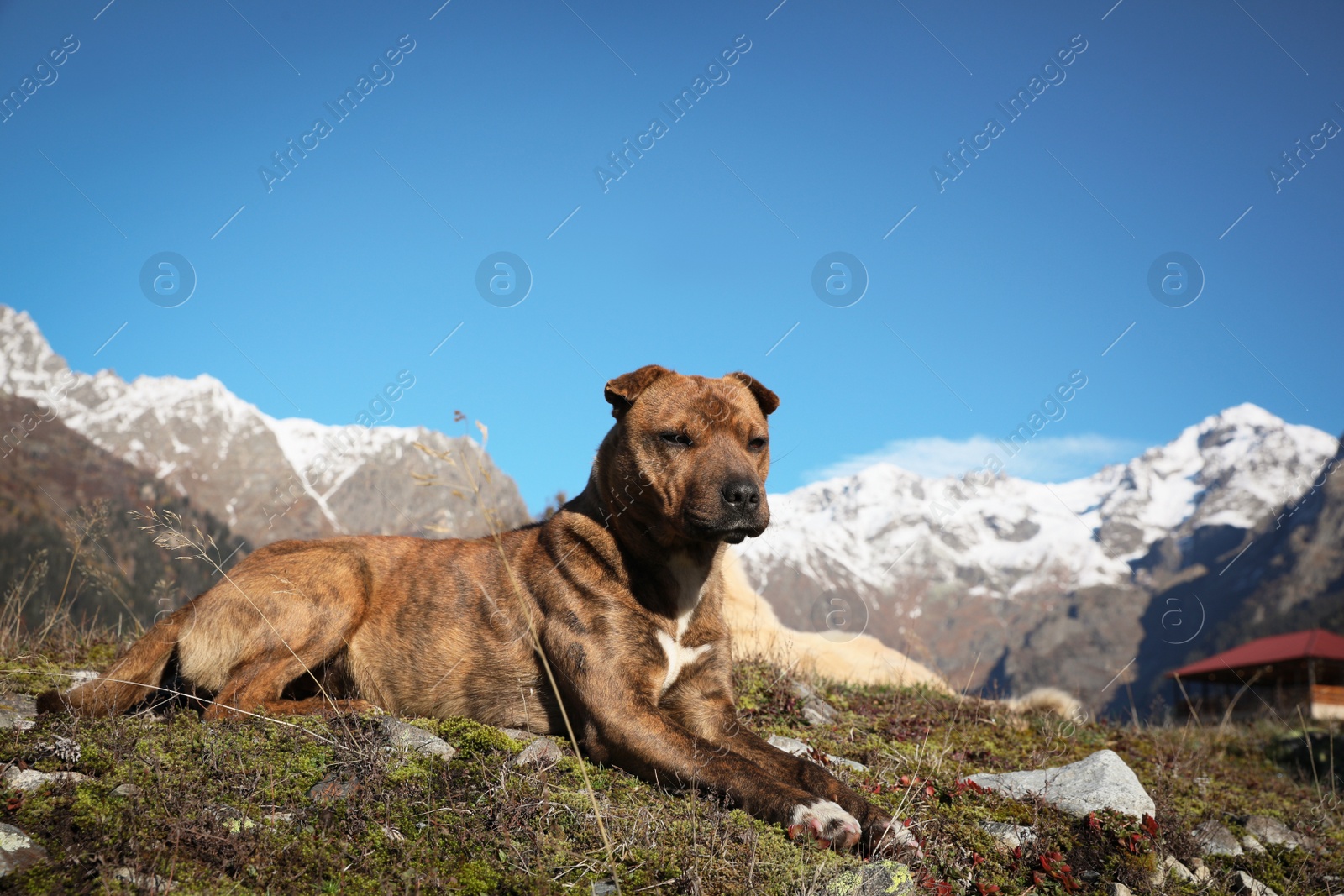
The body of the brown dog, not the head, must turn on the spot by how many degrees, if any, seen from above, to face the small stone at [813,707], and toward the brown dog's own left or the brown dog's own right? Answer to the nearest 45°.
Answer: approximately 90° to the brown dog's own left

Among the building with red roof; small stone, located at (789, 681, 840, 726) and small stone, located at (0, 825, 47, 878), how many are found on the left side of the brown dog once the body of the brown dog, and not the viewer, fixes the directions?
2

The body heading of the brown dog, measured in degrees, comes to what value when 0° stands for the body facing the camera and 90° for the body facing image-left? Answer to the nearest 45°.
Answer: approximately 315°

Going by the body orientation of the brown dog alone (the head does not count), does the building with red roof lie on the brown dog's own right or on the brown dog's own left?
on the brown dog's own left

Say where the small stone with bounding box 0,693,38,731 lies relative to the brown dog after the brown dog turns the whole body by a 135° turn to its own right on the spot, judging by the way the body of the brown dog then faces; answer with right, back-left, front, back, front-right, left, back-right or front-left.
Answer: front

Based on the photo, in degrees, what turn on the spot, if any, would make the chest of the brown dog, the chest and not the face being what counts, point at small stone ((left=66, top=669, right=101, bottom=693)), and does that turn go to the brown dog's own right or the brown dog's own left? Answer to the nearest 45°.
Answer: approximately 180°

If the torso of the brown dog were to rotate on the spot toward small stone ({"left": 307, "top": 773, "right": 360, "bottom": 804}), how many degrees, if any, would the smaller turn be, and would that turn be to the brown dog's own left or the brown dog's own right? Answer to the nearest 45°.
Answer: approximately 90° to the brown dog's own right

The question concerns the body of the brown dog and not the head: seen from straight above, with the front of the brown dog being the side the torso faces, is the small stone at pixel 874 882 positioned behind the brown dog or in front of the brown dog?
in front
